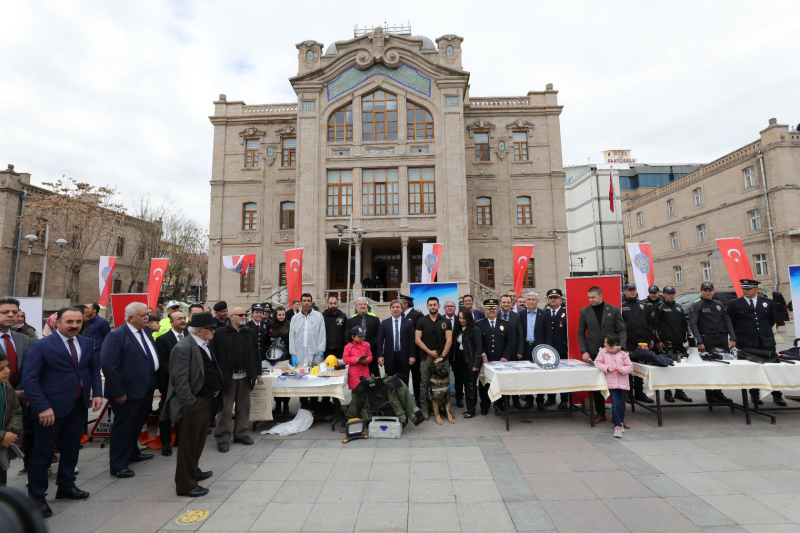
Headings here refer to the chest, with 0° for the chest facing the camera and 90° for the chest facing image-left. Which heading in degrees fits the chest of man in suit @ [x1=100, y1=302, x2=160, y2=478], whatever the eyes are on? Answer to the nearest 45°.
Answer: approximately 315°

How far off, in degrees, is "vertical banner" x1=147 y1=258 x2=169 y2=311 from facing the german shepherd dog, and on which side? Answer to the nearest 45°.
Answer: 0° — it already faces it

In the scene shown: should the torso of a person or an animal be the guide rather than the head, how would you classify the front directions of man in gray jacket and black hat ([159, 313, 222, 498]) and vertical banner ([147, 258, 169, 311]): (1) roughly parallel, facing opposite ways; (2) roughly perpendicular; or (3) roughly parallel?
roughly perpendicular

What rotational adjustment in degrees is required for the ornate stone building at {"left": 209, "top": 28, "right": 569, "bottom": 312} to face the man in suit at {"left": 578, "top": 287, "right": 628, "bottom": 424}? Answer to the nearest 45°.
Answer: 0° — it already faces them

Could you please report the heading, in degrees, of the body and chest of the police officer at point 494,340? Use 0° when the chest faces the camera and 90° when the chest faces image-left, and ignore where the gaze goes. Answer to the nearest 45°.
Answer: approximately 0°

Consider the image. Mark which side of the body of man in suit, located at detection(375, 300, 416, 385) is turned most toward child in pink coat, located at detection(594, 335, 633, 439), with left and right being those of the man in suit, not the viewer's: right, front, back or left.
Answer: left

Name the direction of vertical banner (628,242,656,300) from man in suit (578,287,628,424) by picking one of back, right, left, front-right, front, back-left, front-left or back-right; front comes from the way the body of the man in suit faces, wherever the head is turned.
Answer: back
